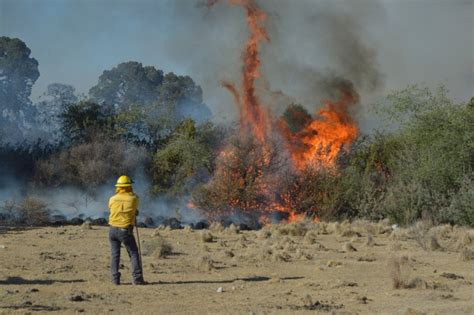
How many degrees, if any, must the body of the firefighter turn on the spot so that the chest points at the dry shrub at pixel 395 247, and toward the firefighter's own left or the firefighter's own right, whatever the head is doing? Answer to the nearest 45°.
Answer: approximately 45° to the firefighter's own right

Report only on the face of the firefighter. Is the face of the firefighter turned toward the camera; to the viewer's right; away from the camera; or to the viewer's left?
away from the camera

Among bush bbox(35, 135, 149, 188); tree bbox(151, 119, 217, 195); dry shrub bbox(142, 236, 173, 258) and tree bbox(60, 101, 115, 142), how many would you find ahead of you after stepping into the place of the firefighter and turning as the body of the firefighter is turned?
4

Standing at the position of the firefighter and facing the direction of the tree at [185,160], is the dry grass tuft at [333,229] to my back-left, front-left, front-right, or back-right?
front-right

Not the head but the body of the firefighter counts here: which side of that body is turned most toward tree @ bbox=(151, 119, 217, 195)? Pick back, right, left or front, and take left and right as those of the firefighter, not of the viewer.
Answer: front

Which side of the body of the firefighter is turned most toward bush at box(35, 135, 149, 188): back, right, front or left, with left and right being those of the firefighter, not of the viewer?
front

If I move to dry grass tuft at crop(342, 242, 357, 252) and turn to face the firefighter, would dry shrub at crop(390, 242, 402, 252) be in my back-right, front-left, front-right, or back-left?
back-left

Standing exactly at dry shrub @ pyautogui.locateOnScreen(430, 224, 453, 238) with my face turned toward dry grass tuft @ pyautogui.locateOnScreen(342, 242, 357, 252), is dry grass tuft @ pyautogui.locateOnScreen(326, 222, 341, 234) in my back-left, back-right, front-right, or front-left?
front-right

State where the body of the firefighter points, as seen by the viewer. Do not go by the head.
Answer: away from the camera

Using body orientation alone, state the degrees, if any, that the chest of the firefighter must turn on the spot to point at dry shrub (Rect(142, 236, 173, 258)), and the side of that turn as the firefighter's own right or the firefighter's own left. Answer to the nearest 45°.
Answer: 0° — they already face it

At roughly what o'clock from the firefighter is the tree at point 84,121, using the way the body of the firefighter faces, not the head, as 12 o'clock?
The tree is roughly at 12 o'clock from the firefighter.
